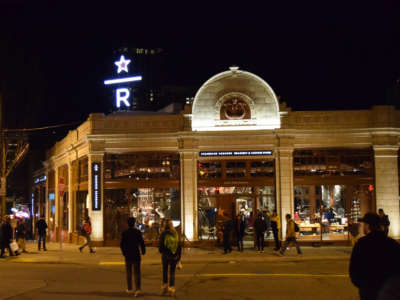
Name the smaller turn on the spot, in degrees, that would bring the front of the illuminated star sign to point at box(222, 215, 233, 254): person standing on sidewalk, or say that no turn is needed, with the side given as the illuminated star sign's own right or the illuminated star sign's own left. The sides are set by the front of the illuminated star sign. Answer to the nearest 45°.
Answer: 0° — it already faces them

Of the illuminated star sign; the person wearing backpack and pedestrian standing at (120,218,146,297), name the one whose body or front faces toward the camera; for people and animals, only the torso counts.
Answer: the illuminated star sign

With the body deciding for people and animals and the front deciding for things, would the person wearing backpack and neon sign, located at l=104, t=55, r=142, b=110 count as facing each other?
yes

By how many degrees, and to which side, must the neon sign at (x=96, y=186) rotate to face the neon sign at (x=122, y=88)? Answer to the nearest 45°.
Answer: approximately 180°

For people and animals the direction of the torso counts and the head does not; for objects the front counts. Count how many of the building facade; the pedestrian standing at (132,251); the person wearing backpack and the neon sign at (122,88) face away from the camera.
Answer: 2

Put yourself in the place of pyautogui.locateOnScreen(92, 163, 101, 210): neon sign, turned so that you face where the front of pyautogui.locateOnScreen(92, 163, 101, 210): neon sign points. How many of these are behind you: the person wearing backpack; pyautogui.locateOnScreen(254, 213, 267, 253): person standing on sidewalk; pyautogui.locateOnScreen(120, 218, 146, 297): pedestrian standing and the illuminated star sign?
1

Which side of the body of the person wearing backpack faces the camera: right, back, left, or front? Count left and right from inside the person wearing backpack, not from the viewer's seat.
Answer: back

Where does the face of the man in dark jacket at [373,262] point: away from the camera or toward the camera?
away from the camera

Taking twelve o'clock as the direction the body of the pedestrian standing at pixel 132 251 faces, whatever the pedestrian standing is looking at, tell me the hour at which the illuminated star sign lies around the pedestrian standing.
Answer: The illuminated star sign is roughly at 12 o'clock from the pedestrian standing.

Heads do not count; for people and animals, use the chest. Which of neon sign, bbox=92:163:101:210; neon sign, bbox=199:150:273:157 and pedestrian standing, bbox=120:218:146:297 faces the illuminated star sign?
the pedestrian standing

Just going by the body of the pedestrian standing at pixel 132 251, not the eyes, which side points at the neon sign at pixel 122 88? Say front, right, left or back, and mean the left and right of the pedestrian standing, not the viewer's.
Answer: front

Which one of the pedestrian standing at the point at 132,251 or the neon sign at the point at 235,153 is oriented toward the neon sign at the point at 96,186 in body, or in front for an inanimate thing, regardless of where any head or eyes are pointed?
the pedestrian standing

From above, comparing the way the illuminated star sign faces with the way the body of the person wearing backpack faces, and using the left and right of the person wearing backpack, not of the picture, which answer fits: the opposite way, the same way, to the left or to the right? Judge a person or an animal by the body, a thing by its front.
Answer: the opposite way
